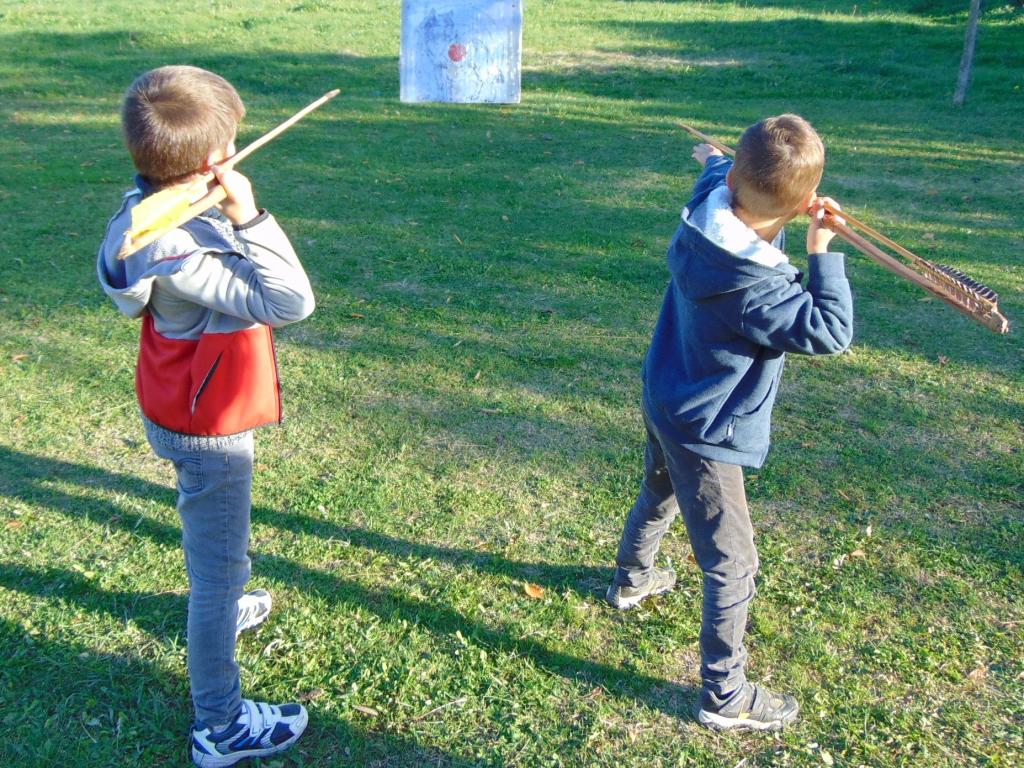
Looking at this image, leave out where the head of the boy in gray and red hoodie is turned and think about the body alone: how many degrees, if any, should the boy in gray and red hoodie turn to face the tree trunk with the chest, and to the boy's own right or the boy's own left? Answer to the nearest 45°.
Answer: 0° — they already face it

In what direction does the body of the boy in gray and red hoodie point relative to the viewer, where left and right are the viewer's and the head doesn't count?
facing away from the viewer and to the right of the viewer

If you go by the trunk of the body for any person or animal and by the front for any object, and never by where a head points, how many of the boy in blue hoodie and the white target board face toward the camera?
1

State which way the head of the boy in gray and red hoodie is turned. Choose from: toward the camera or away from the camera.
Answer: away from the camera

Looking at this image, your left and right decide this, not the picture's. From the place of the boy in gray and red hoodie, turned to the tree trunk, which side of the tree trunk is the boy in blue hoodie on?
right
